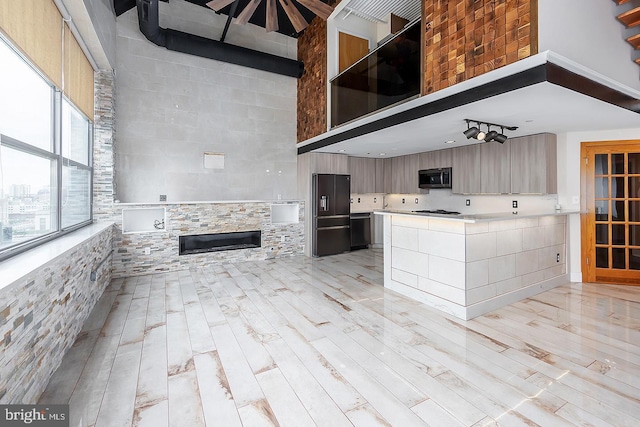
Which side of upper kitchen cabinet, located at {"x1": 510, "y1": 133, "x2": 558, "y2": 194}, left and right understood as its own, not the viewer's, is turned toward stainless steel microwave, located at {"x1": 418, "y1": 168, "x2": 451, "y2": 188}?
right

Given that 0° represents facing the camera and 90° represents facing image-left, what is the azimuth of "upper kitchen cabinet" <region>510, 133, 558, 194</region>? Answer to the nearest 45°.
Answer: approximately 45°

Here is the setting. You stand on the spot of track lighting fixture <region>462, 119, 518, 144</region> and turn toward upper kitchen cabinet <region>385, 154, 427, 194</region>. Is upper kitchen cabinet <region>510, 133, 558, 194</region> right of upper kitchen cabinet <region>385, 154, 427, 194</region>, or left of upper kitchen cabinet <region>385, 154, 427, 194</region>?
right

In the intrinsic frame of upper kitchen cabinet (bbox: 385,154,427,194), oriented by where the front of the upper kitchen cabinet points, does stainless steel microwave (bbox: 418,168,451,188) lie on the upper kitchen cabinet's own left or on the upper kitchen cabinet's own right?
on the upper kitchen cabinet's own left

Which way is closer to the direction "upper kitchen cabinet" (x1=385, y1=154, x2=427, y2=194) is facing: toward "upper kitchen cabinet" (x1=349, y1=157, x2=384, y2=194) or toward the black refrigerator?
the black refrigerator

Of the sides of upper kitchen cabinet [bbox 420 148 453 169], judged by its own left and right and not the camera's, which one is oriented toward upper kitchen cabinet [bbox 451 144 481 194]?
left

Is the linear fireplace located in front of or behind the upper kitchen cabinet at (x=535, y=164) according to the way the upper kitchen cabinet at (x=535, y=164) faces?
in front

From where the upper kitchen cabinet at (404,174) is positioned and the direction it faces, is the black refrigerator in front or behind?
in front
